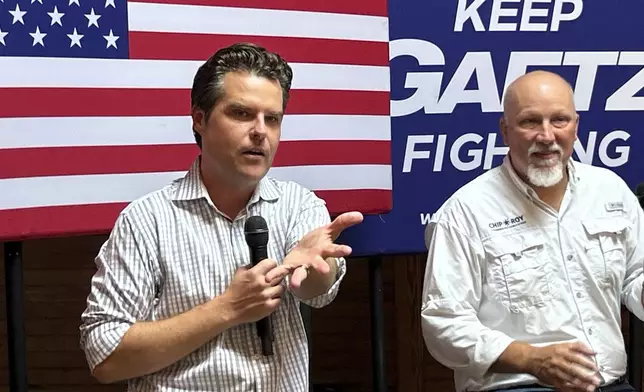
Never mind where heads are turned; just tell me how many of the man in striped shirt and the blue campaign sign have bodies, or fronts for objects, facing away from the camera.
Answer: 0

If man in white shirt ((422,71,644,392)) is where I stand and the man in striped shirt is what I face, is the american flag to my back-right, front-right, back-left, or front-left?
front-right

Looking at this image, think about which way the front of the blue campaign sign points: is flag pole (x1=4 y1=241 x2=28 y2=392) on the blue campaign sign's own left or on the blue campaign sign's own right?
on the blue campaign sign's own right

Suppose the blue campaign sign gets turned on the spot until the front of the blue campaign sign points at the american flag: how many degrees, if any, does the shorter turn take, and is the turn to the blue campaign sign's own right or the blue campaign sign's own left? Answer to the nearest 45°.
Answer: approximately 45° to the blue campaign sign's own right

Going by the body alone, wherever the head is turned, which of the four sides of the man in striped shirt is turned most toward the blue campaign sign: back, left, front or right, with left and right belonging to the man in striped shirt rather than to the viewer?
left

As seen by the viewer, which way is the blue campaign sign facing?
toward the camera

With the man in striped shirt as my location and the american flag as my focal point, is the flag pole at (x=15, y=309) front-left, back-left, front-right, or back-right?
front-left

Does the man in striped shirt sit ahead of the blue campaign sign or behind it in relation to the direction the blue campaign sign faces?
ahead

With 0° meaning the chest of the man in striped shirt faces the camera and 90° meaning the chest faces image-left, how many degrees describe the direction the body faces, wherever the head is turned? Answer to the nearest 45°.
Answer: approximately 315°

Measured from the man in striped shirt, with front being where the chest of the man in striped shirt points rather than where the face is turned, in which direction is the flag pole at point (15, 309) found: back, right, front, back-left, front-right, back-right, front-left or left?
back

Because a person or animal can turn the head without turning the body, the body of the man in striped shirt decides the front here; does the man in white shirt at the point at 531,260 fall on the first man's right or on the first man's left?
on the first man's left

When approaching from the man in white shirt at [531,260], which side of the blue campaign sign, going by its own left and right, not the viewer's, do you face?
front
